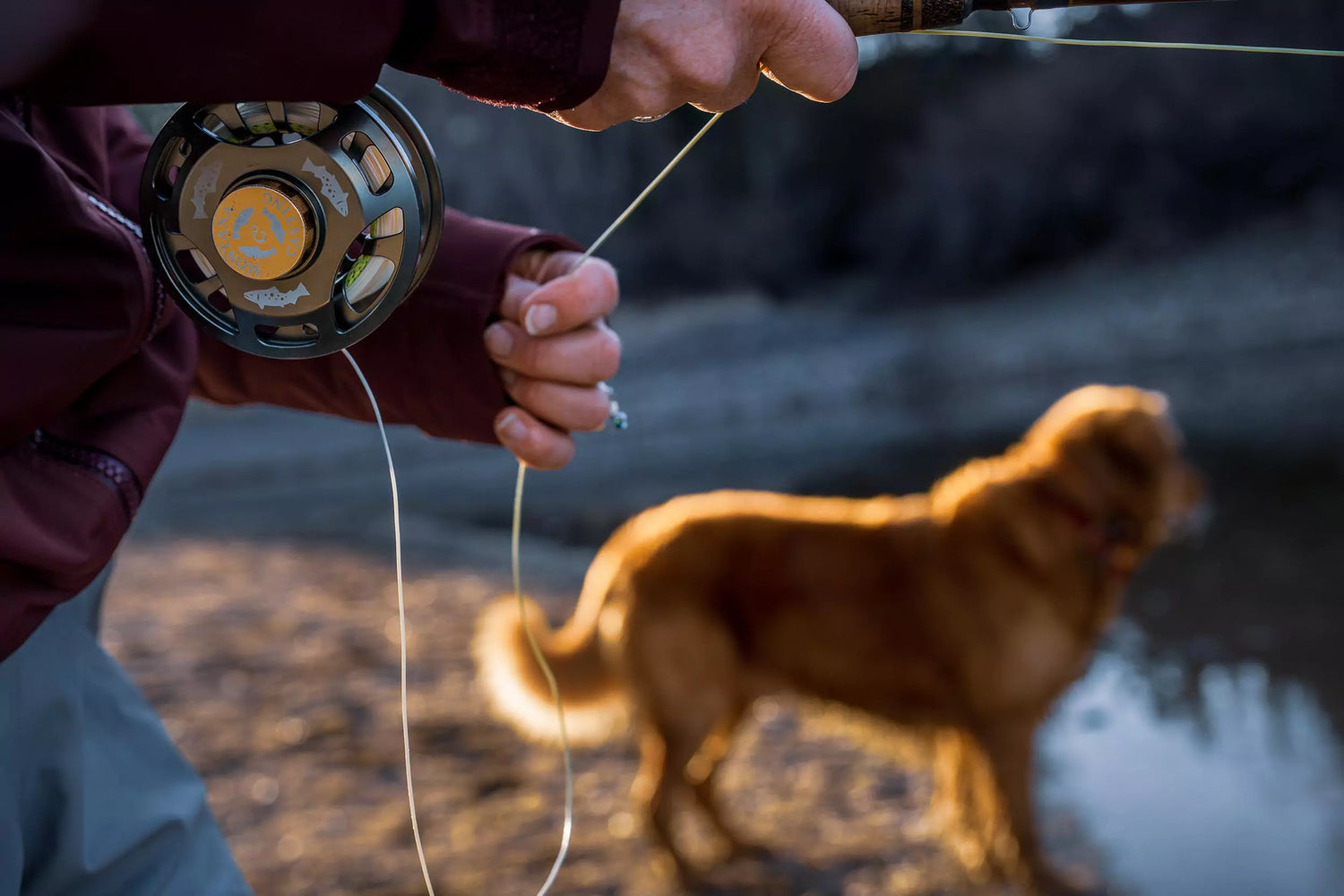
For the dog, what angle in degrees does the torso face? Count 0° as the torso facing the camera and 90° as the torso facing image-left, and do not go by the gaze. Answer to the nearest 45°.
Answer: approximately 270°
